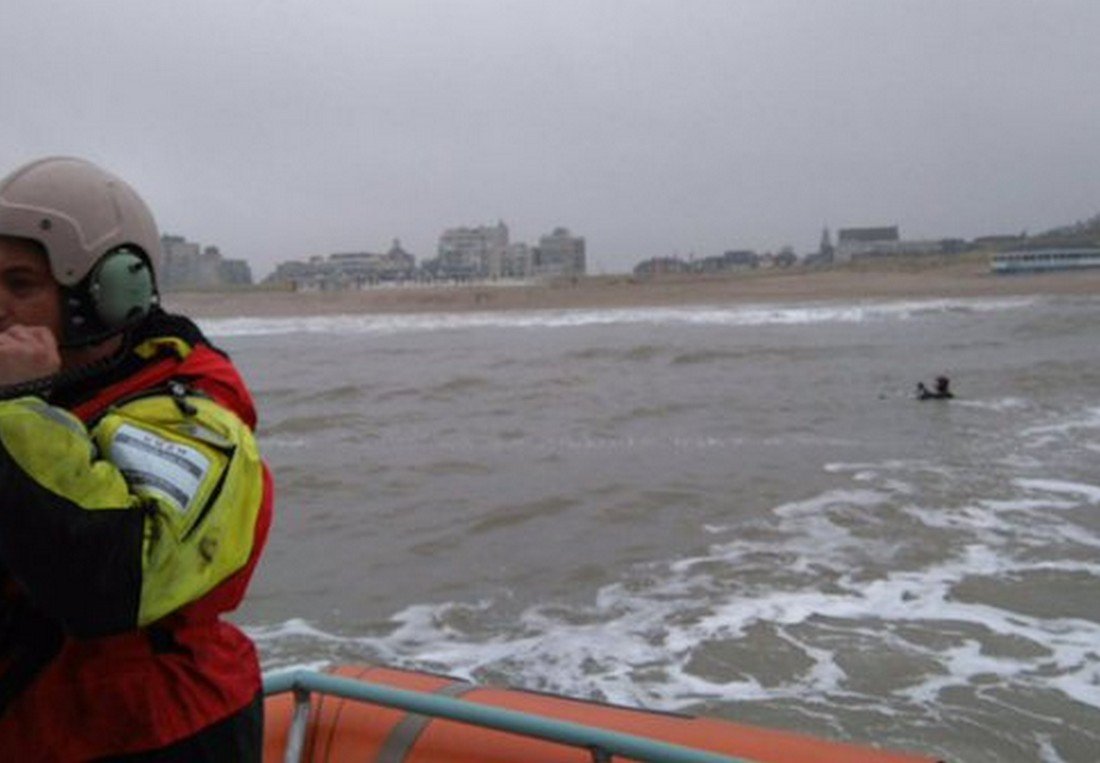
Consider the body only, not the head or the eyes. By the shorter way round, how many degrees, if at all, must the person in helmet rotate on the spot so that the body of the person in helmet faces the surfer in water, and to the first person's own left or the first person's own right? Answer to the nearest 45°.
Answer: approximately 180°

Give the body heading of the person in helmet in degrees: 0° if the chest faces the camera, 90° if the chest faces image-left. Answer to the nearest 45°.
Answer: approximately 45°
